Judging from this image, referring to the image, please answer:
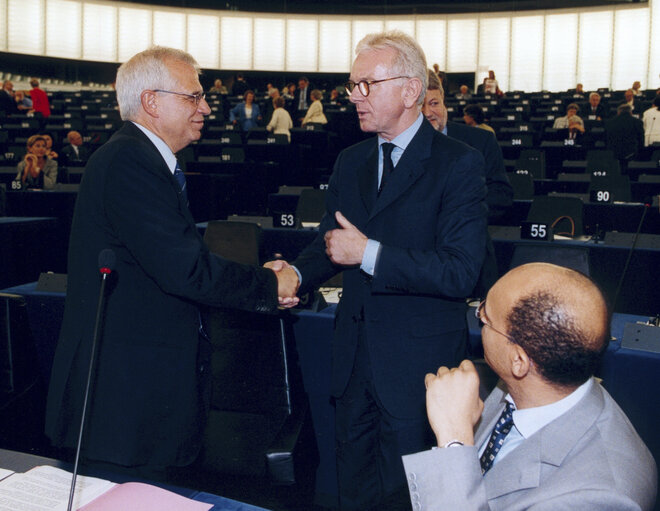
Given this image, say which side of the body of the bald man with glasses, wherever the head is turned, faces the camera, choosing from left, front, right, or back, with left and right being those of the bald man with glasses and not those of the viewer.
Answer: left

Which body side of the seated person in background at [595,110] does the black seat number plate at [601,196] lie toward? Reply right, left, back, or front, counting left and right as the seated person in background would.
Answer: front

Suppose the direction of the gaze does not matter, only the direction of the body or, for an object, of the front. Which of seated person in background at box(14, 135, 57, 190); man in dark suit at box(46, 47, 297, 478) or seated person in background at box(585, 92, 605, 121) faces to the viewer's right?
the man in dark suit

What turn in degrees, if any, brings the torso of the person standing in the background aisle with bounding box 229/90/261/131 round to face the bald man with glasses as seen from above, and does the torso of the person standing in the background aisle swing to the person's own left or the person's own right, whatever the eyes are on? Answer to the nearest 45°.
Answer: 0° — they already face them

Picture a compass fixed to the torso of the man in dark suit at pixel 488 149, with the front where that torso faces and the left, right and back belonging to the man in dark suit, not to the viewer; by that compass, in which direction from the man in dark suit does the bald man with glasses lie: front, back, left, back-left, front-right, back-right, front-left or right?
front-left

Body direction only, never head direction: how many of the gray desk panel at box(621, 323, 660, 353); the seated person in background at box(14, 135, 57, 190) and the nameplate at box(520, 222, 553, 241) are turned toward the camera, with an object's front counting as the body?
3

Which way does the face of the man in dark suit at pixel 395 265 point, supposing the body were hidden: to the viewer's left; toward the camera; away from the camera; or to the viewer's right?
to the viewer's left

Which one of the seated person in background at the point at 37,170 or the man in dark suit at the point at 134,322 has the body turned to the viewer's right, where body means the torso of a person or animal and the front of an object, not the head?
the man in dark suit

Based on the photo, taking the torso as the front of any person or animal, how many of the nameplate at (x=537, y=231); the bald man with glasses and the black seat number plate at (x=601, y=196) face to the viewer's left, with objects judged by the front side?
1

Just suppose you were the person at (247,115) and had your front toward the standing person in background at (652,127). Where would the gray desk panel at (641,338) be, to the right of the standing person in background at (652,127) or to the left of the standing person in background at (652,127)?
right

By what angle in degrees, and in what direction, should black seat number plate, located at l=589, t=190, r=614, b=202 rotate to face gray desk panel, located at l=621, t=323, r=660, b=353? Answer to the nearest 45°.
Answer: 0° — it already faces it
